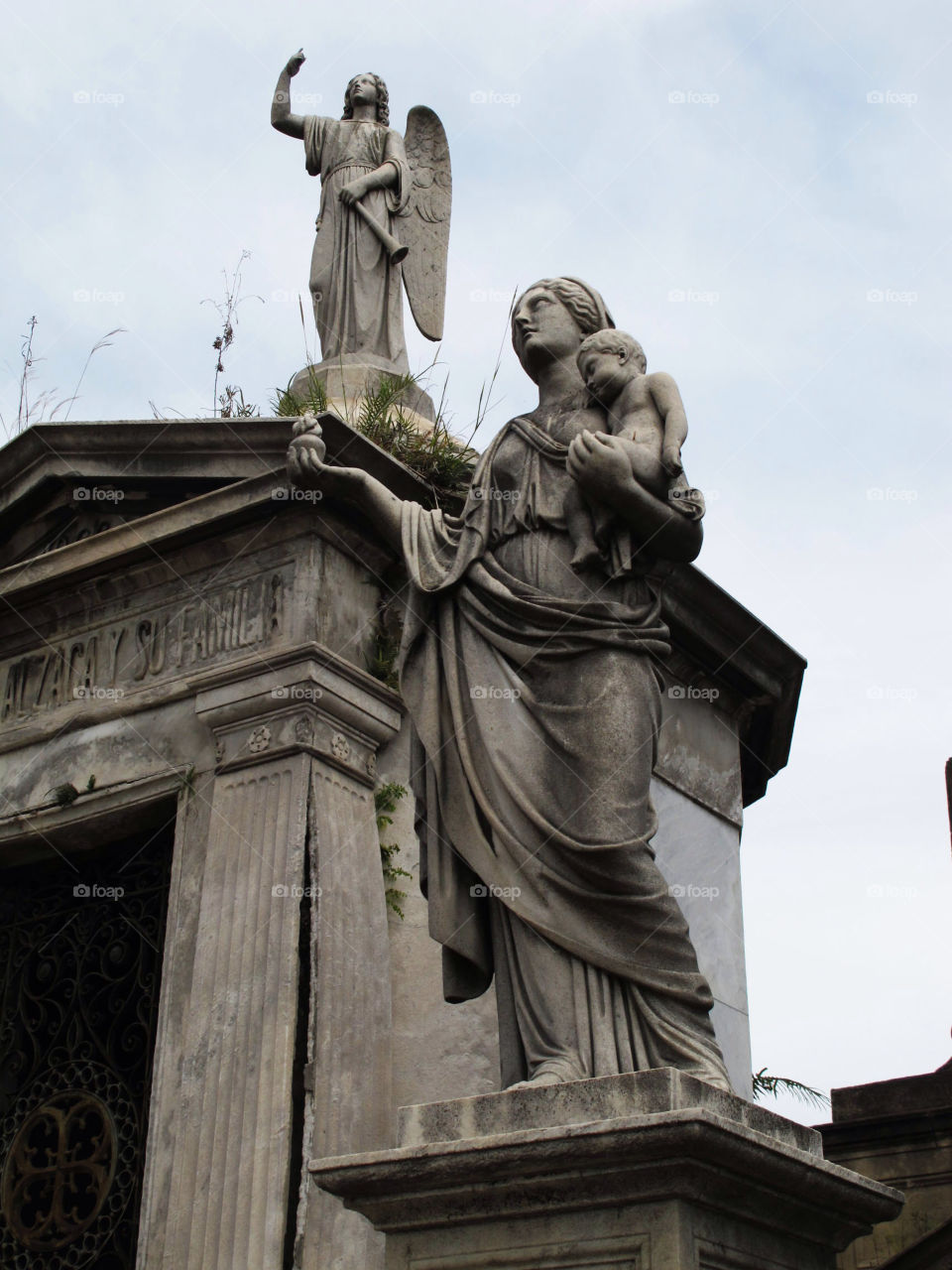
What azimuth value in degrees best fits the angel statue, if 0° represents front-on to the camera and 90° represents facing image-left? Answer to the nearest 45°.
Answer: approximately 45°

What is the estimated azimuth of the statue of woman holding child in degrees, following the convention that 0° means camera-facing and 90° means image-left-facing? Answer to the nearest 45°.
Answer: approximately 45°

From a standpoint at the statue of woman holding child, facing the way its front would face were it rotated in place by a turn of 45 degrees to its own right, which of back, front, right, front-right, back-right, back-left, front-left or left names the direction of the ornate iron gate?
front-right
